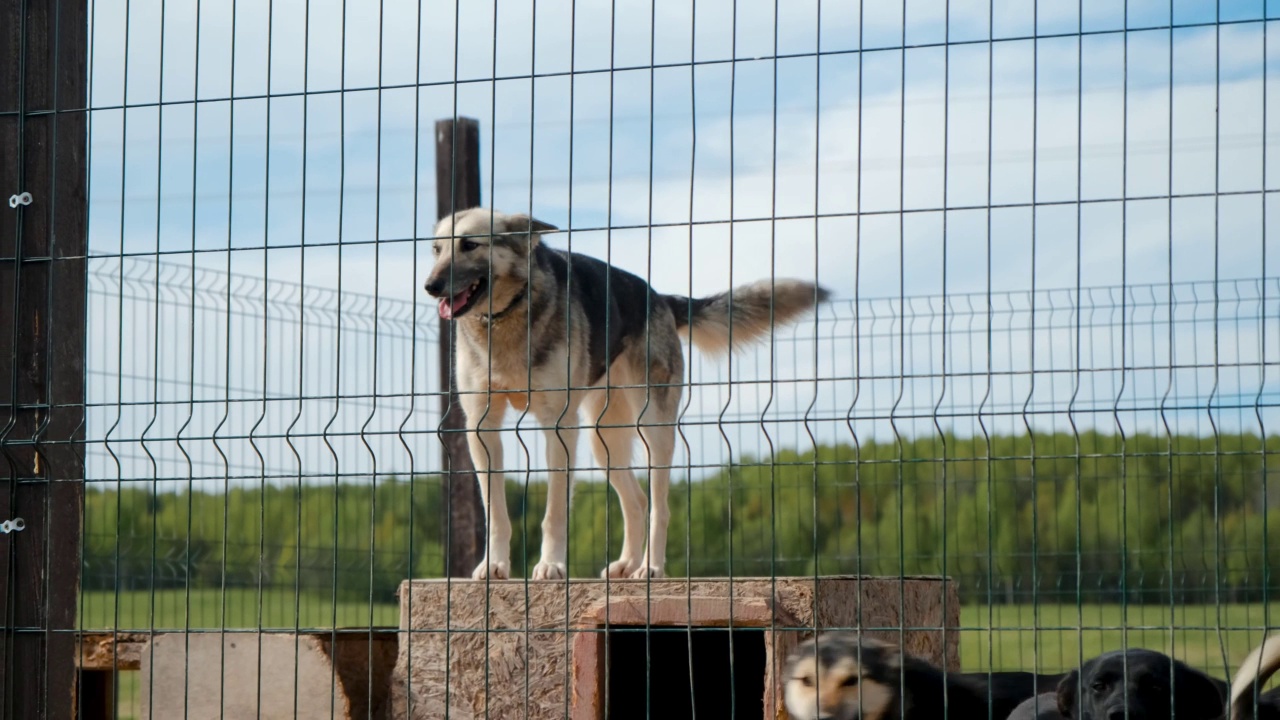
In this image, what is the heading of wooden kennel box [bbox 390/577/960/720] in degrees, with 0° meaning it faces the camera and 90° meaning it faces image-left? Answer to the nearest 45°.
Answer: approximately 0°

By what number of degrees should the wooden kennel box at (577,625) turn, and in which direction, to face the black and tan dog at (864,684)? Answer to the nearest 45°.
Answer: approximately 45° to its left

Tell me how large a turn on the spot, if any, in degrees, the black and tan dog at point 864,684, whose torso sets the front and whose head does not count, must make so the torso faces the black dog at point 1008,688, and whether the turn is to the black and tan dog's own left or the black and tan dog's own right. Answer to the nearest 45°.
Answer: approximately 180°

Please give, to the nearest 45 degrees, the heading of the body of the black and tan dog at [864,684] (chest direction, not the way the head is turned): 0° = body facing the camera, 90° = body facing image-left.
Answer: approximately 45°

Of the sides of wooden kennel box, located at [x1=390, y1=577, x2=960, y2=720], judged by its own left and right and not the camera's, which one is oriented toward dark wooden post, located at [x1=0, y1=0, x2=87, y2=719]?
right
